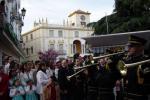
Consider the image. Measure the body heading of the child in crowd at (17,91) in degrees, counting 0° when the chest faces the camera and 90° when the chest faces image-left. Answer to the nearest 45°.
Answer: approximately 0°

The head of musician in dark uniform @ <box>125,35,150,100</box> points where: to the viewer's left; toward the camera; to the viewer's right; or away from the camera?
to the viewer's left

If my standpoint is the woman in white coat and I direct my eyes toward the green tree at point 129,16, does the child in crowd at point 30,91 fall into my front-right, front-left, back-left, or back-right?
back-left

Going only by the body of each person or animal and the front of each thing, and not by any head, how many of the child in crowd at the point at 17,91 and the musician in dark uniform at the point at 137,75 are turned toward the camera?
1

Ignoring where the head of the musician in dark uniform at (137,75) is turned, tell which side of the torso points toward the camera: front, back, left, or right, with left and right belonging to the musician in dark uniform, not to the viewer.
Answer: left

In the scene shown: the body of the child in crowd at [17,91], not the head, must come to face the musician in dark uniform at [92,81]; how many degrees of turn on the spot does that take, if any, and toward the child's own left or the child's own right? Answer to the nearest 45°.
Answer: approximately 45° to the child's own left

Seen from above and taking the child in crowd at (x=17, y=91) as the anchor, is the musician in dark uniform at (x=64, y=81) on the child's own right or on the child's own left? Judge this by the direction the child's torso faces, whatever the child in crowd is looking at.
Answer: on the child's own left
